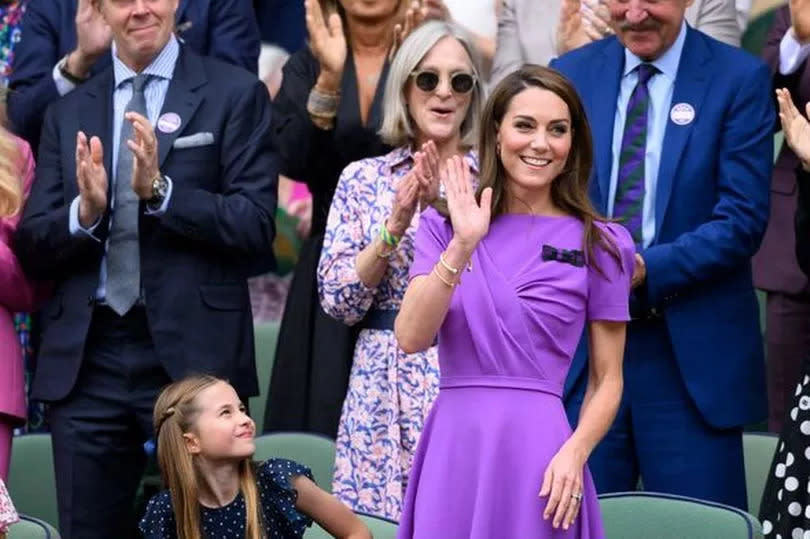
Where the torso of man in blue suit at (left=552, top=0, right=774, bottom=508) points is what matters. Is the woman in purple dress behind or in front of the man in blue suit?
in front

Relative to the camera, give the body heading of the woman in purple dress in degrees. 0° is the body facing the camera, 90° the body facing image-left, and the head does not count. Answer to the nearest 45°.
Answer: approximately 0°

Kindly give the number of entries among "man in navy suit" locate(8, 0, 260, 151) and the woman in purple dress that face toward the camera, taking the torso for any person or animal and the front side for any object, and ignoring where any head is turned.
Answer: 2

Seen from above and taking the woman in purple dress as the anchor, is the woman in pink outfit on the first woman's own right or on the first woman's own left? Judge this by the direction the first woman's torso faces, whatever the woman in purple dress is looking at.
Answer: on the first woman's own right

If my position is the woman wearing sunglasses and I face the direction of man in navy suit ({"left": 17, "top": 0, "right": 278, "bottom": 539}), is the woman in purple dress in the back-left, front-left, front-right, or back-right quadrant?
back-left
